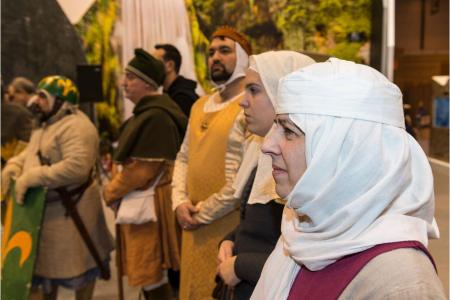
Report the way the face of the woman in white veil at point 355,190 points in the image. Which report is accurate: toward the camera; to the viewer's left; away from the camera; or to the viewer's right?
to the viewer's left

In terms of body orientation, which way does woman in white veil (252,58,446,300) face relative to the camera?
to the viewer's left

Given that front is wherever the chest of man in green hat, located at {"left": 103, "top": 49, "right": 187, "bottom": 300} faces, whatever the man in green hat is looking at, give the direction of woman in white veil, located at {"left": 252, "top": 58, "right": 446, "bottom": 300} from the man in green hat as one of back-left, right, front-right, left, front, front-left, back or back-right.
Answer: left

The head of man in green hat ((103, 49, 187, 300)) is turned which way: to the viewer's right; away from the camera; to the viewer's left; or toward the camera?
to the viewer's left

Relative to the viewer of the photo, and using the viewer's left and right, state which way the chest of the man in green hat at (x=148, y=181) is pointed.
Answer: facing to the left of the viewer

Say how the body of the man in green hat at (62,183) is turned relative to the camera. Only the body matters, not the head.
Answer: to the viewer's left
